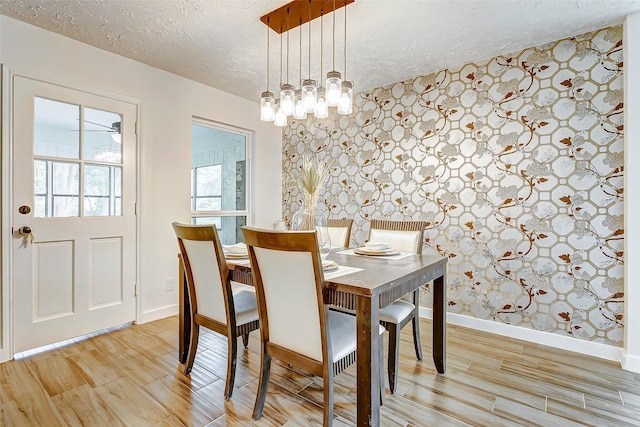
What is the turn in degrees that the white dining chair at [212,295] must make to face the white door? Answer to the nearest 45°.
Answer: approximately 90° to its left

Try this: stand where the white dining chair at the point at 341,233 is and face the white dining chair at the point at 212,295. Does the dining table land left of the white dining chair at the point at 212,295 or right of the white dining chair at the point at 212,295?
left

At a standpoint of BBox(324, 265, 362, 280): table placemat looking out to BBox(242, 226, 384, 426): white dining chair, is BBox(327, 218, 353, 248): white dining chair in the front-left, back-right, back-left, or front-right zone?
back-right

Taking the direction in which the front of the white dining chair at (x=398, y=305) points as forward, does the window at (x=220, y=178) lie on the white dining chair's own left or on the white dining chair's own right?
on the white dining chair's own right

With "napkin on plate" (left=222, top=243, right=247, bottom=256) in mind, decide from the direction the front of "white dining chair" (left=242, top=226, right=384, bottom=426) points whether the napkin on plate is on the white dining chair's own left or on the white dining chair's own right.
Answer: on the white dining chair's own left

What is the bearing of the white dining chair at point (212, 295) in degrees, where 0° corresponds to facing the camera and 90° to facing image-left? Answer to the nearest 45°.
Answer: approximately 225°

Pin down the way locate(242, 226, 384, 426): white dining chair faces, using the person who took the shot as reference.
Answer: facing away from the viewer and to the right of the viewer

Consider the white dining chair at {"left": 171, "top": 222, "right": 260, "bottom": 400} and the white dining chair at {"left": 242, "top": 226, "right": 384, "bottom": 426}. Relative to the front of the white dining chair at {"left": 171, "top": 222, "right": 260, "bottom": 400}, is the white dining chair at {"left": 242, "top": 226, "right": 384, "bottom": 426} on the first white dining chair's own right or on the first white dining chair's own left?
on the first white dining chair's own right
